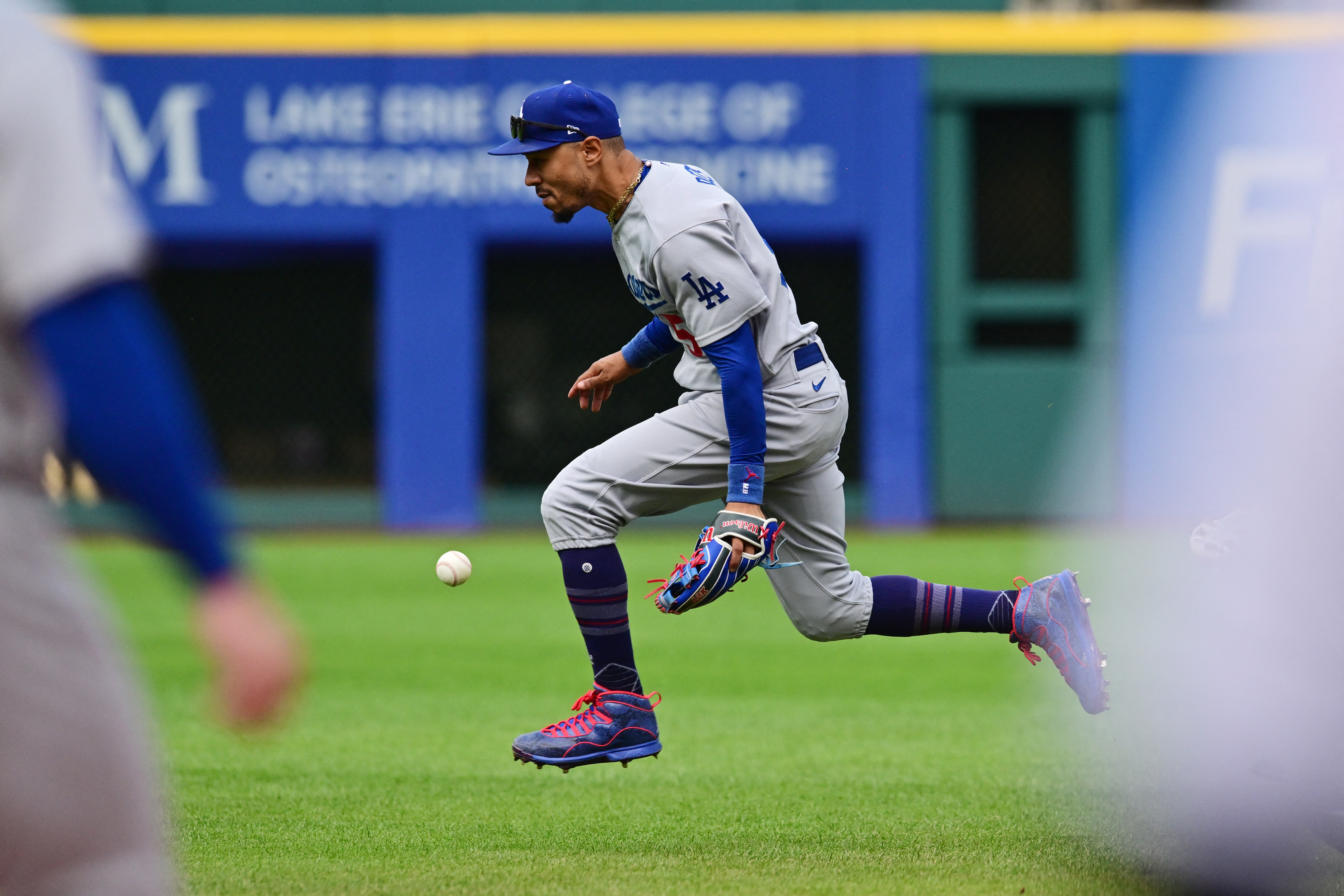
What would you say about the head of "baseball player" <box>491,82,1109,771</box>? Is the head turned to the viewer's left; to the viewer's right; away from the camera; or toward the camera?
to the viewer's left

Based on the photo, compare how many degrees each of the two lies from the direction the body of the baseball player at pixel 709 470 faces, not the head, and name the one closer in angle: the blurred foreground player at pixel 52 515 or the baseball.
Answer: the baseball

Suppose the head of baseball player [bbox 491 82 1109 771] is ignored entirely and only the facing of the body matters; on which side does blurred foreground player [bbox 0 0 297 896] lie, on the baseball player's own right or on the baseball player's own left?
on the baseball player's own left

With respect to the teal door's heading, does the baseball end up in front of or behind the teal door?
in front

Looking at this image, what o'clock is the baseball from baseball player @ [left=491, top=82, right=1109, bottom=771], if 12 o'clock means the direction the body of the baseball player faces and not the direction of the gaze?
The baseball is roughly at 1 o'clock from the baseball player.

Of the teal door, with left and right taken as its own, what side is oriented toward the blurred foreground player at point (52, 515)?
front

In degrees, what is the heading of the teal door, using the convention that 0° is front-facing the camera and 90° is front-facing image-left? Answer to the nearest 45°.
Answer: approximately 0°

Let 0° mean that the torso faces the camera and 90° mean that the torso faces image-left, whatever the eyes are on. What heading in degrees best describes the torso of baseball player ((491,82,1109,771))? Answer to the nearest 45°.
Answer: approximately 90°
